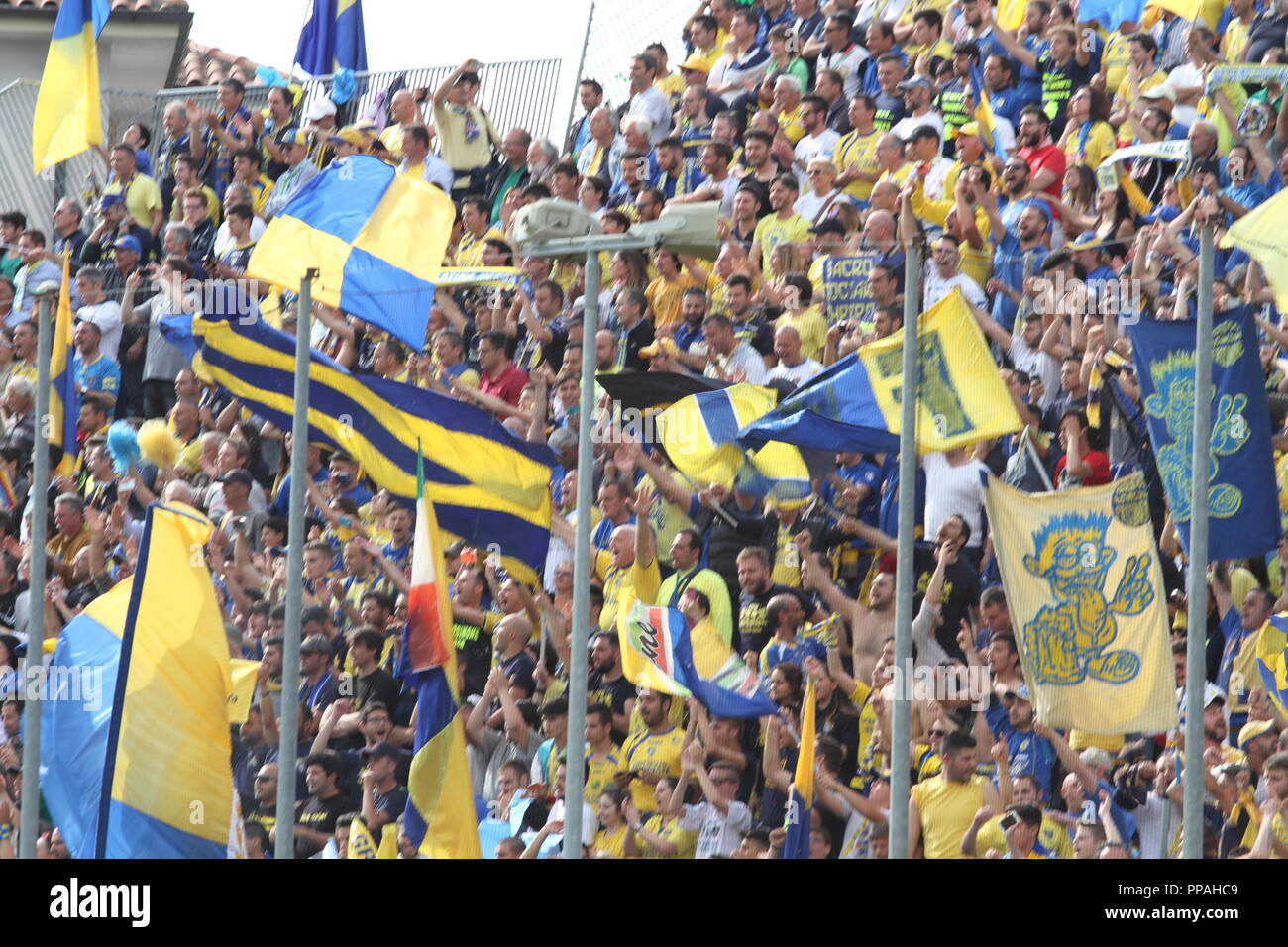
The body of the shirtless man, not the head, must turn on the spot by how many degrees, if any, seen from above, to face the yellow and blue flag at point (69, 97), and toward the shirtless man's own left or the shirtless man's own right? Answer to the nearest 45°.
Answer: approximately 90° to the shirtless man's own right

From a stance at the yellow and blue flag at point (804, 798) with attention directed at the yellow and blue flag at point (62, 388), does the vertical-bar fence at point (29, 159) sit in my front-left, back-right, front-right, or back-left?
front-right

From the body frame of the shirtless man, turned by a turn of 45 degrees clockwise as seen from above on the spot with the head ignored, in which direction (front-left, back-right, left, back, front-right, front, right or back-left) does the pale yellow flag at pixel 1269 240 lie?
back-left

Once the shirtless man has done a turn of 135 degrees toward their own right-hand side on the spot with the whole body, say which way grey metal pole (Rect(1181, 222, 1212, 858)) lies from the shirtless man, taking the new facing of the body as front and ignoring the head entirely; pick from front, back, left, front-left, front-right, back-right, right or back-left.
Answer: back-right

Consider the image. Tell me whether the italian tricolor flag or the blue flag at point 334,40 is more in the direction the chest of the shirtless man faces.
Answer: the italian tricolor flag

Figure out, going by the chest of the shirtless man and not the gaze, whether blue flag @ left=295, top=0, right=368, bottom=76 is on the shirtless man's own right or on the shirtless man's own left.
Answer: on the shirtless man's own right

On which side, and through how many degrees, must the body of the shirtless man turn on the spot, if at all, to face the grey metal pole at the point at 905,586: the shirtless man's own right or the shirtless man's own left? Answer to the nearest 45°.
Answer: approximately 45° to the shirtless man's own left

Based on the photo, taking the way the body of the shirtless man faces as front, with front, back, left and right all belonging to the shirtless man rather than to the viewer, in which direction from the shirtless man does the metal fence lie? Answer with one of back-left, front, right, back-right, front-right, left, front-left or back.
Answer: right

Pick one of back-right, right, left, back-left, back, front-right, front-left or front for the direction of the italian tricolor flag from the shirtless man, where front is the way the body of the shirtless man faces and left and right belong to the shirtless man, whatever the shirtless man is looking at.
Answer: front-right

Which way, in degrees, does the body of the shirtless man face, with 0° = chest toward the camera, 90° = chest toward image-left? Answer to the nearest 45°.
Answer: approximately 45°

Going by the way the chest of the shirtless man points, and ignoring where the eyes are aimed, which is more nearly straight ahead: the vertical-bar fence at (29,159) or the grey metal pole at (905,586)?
the grey metal pole

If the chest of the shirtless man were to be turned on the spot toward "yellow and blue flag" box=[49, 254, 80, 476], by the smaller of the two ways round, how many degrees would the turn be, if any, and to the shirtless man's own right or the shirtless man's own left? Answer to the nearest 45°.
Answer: approximately 45° to the shirtless man's own right

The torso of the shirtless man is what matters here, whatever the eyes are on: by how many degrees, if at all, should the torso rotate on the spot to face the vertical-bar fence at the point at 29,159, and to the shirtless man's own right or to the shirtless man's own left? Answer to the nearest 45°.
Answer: approximately 90° to the shirtless man's own right
